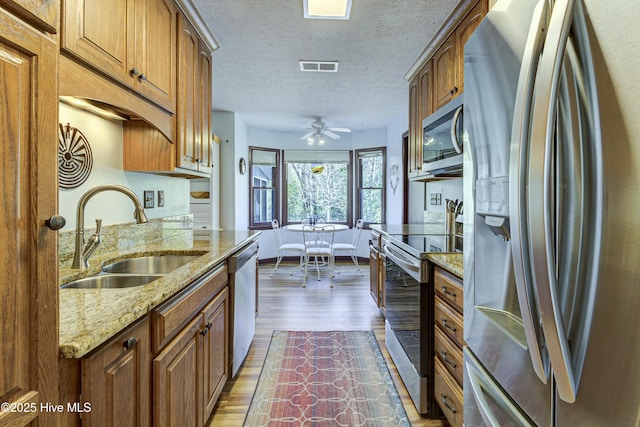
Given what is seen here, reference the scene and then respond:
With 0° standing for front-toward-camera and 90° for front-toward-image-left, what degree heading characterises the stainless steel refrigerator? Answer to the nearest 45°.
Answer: approximately 45°

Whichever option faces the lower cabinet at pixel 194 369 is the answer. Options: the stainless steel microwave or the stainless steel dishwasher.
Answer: the stainless steel microwave

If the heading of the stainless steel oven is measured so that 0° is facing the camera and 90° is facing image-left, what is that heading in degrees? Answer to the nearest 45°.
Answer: approximately 90°

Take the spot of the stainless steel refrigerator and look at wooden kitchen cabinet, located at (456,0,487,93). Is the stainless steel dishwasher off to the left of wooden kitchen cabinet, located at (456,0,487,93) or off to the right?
left

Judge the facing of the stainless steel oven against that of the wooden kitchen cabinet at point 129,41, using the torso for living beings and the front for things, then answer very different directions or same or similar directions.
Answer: very different directions

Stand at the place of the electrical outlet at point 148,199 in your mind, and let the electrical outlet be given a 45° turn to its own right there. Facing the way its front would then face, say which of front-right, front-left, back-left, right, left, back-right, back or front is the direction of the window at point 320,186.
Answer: back-left

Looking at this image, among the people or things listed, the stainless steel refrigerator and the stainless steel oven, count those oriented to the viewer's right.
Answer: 0

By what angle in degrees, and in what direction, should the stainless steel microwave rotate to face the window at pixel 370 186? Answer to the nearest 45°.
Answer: approximately 135° to its right

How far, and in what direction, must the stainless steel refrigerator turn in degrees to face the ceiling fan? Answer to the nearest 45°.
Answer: approximately 90° to its right
